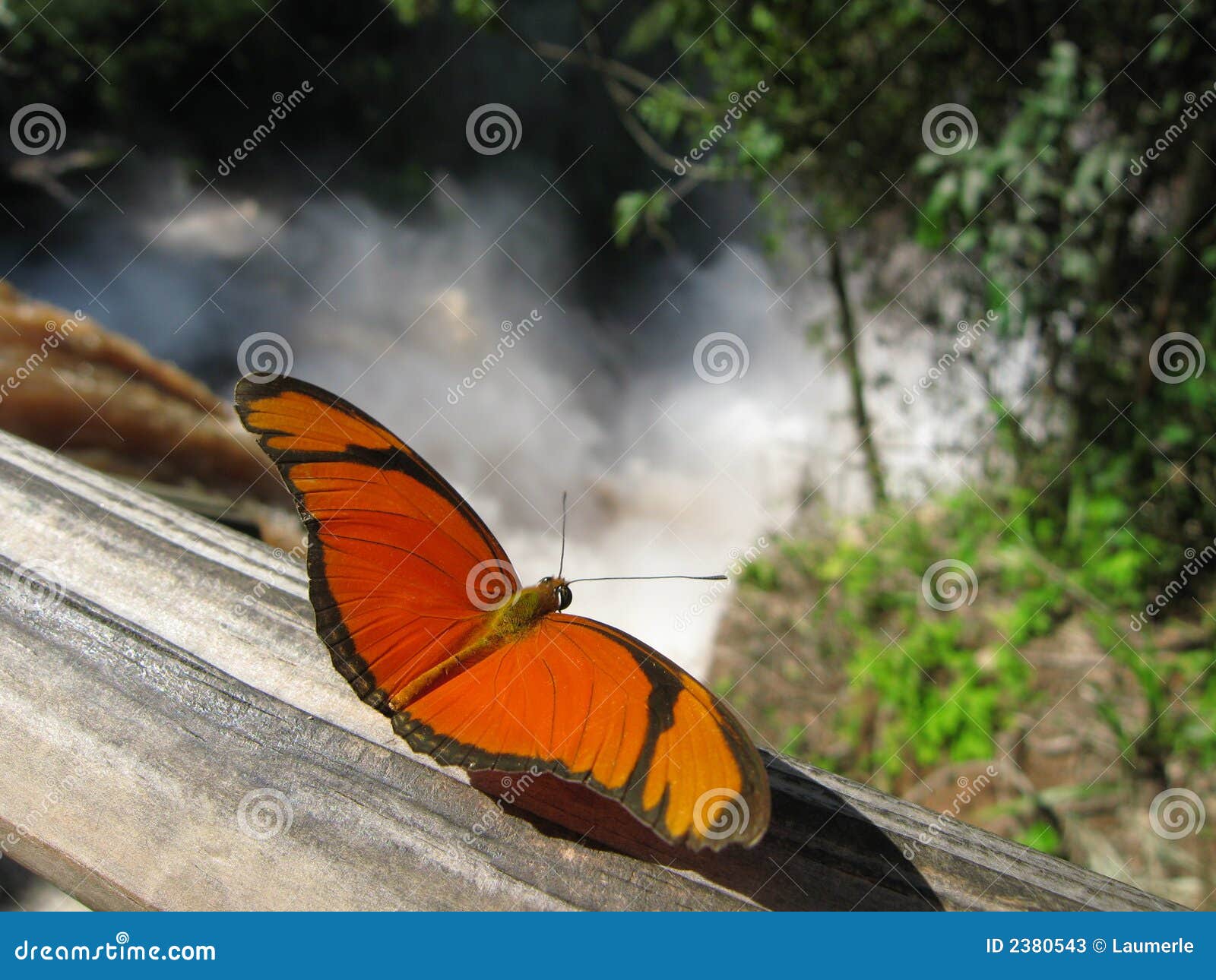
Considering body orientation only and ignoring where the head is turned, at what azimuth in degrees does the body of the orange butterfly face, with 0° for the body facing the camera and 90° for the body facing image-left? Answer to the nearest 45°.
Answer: approximately 225°
